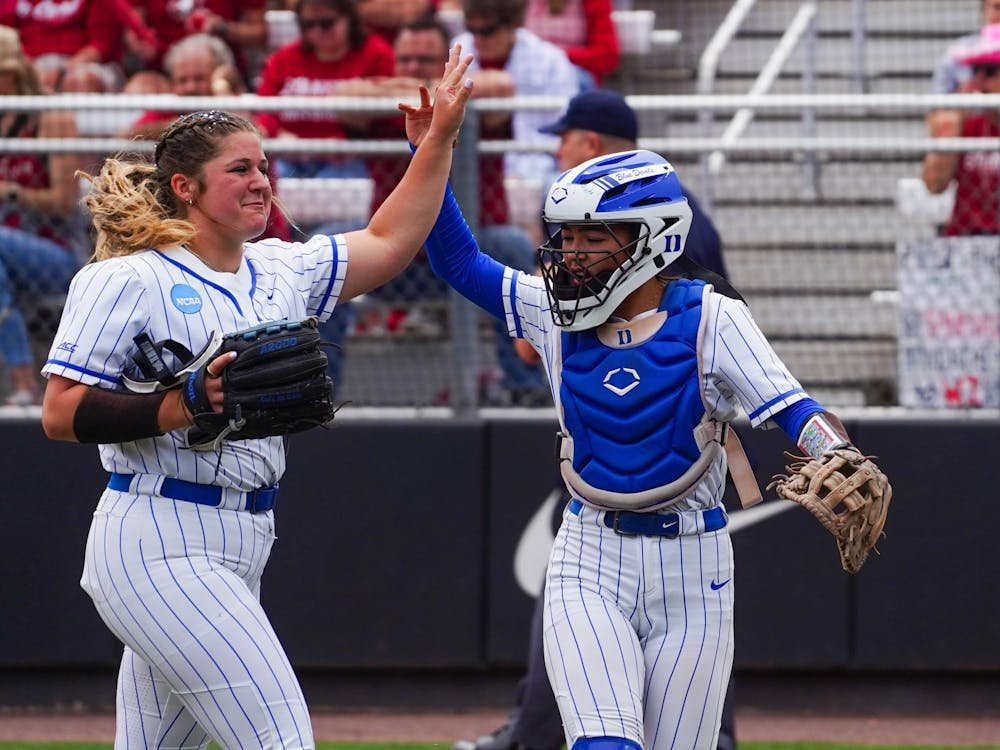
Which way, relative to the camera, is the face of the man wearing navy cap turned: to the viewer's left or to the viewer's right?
to the viewer's left

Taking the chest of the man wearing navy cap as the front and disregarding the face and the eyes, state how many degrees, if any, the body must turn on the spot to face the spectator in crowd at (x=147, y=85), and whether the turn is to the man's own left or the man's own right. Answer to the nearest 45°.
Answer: approximately 45° to the man's own right

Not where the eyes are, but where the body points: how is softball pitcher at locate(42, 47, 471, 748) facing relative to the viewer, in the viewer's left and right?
facing the viewer and to the right of the viewer

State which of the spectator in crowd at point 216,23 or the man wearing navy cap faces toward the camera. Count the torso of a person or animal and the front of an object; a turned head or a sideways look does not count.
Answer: the spectator in crowd

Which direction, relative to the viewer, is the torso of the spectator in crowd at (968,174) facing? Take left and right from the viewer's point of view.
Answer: facing the viewer and to the left of the viewer

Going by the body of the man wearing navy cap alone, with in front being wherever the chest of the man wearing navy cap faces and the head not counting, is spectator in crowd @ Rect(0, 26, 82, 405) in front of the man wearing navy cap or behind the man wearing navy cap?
in front

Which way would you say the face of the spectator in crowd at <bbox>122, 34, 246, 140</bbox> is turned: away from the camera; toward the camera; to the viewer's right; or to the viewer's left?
toward the camera

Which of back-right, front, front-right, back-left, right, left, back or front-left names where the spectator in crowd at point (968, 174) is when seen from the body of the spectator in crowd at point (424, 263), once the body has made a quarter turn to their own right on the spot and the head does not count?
back

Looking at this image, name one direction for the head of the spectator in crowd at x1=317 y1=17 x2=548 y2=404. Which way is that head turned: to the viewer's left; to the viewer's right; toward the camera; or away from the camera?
toward the camera

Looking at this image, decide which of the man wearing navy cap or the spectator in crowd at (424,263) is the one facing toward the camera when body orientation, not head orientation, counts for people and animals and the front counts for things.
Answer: the spectator in crowd

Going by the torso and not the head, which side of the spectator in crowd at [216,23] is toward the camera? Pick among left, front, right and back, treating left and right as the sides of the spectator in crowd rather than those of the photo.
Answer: front

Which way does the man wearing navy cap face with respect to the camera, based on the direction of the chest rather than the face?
to the viewer's left

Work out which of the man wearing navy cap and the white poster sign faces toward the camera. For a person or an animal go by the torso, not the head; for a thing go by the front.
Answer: the white poster sign

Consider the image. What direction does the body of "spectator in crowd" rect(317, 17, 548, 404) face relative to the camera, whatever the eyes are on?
toward the camera
